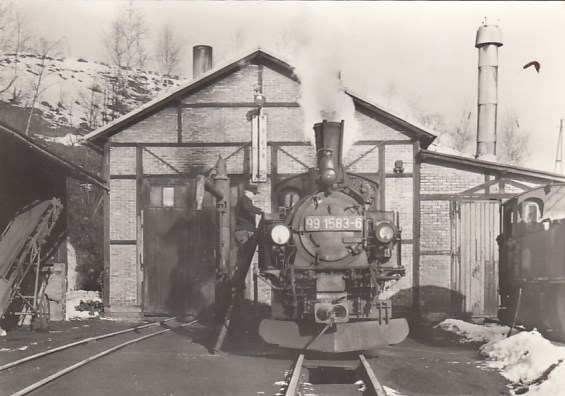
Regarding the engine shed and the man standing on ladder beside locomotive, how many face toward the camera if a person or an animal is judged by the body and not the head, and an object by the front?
1

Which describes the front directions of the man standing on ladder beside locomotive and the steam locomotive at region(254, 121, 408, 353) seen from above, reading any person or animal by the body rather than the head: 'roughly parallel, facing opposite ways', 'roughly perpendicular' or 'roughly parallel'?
roughly perpendicular

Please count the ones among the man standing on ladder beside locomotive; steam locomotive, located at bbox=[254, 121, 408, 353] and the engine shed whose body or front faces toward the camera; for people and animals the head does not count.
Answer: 2

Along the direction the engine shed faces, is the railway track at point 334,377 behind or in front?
in front

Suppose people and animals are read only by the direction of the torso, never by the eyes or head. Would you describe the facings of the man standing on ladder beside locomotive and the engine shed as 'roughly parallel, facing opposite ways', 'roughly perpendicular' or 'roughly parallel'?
roughly perpendicular

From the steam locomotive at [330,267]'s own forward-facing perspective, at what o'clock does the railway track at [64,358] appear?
The railway track is roughly at 3 o'clock from the steam locomotive.

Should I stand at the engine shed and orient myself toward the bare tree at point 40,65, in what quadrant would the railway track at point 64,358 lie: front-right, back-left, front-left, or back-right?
back-left

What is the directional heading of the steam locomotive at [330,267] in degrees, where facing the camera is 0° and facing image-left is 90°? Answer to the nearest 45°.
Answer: approximately 0°

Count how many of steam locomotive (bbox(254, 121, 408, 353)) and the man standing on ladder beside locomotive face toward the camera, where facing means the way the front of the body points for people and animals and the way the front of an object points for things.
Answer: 1

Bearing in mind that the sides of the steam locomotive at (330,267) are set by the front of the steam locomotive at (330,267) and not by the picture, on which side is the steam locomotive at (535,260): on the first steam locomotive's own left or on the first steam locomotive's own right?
on the first steam locomotive's own left
